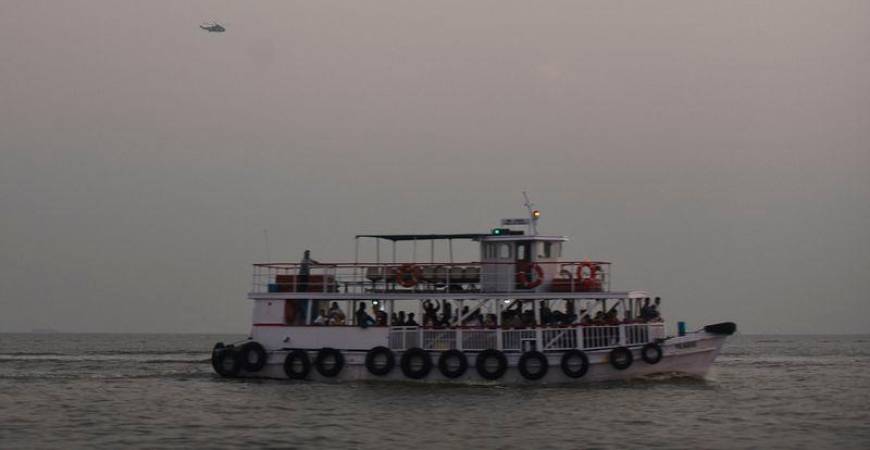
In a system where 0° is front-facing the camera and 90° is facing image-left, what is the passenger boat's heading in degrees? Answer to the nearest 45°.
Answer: approximately 270°
